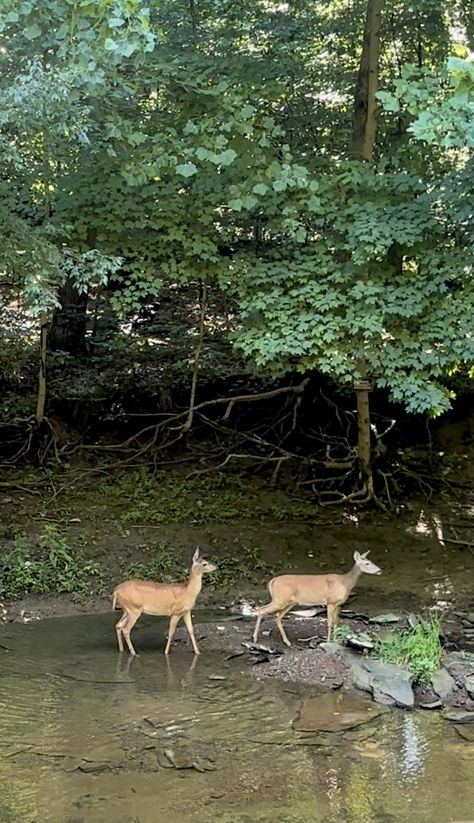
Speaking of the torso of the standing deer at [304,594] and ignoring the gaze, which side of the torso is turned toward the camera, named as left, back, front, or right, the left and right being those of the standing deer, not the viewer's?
right

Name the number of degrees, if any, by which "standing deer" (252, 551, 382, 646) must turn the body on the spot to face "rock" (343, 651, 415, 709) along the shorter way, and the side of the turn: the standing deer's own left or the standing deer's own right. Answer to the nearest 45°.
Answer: approximately 45° to the standing deer's own right

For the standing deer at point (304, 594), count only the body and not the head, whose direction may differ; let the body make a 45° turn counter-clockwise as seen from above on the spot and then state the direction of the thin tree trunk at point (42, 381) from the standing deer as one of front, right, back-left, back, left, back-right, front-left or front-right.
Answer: left

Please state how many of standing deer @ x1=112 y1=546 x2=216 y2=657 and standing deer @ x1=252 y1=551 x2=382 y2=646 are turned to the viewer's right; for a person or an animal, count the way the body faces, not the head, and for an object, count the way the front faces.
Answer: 2

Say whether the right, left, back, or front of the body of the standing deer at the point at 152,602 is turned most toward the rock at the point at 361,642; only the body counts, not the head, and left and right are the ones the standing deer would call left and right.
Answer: front

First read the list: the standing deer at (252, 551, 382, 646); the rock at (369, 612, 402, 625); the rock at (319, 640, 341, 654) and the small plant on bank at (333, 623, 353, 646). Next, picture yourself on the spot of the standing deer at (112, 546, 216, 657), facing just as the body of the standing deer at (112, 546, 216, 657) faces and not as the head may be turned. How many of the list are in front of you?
4

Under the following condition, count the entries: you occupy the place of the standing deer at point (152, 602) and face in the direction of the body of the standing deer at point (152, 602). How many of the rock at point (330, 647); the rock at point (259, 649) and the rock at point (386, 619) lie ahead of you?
3

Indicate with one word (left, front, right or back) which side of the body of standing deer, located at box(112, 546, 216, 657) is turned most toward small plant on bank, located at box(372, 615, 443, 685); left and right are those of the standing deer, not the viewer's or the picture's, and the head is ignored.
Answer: front

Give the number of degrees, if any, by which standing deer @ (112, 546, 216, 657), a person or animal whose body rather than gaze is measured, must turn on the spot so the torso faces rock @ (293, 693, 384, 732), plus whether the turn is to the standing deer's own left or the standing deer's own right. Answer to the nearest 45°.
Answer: approximately 45° to the standing deer's own right

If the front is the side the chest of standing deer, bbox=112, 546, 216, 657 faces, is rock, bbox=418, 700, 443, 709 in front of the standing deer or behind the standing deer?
in front

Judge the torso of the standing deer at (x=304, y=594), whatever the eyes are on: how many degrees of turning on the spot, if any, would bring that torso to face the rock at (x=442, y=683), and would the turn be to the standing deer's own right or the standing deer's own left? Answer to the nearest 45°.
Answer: approximately 45° to the standing deer's own right

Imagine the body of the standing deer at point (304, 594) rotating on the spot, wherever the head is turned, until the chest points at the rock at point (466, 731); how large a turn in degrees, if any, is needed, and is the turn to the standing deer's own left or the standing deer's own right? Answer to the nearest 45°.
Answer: approximately 45° to the standing deer's own right

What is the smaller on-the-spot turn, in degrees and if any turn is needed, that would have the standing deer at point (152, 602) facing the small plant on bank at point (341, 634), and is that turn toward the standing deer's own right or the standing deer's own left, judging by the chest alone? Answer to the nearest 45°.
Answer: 0° — it already faces it

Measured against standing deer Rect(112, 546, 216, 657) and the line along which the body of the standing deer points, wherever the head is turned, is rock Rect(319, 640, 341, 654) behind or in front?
in front

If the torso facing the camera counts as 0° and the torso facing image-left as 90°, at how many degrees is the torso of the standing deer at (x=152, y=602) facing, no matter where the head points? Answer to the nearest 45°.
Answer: approximately 270°

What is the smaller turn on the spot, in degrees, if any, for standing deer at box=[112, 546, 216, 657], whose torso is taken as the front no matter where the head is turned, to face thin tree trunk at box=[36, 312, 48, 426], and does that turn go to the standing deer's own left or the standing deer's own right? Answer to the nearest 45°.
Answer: approximately 90° to the standing deer's own left
